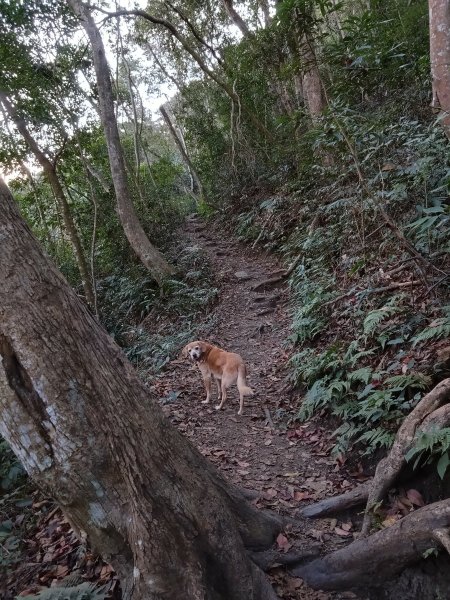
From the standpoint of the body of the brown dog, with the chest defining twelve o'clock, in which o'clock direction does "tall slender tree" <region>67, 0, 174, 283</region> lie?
The tall slender tree is roughly at 2 o'clock from the brown dog.

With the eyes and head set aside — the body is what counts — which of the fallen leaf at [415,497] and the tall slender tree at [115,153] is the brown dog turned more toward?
the tall slender tree

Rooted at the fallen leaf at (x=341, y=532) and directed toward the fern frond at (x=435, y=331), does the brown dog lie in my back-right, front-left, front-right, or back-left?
front-left

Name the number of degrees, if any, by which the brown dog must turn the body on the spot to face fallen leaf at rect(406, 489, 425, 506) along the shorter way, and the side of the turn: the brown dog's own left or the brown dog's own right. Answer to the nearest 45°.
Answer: approximately 135° to the brown dog's own left

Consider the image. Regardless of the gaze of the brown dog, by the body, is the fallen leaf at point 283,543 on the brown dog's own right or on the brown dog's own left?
on the brown dog's own left

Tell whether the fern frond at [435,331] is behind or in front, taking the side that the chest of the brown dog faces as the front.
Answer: behind

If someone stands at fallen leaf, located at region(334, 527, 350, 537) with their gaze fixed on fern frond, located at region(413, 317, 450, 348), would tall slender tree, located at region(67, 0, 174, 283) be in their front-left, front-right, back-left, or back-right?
front-left

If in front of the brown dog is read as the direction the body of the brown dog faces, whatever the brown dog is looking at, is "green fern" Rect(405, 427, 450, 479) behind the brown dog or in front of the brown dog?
behind

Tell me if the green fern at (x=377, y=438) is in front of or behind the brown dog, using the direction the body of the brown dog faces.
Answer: behind
